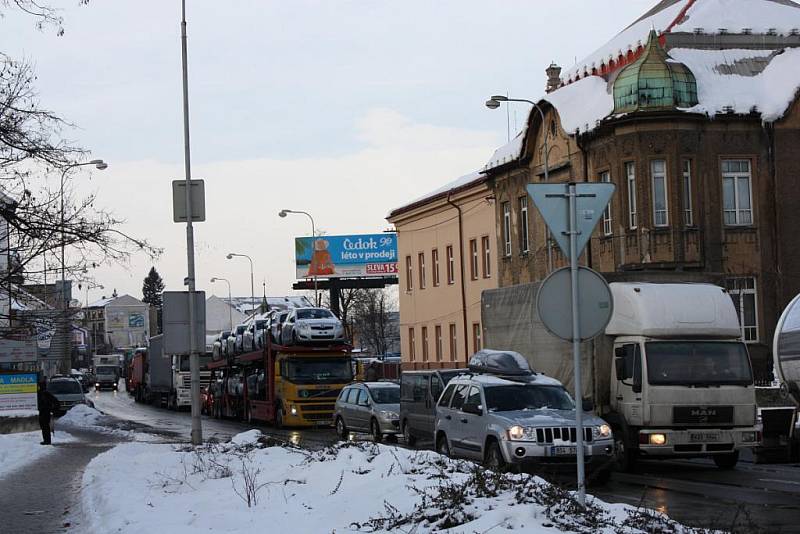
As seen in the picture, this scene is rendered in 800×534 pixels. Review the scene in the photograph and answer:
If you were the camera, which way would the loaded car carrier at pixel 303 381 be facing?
facing the viewer and to the right of the viewer

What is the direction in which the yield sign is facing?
away from the camera

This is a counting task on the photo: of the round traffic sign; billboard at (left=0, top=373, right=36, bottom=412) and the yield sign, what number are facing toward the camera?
1

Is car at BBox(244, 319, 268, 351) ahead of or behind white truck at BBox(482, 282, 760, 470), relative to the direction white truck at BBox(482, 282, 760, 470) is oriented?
behind

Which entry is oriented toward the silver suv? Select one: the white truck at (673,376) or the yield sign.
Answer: the yield sign

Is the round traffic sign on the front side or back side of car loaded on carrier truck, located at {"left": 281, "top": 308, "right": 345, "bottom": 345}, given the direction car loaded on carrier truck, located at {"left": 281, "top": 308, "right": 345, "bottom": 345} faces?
on the front side

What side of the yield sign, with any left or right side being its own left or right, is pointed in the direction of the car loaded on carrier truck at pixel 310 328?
front

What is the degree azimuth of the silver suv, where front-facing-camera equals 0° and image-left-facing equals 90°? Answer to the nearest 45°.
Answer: approximately 315°

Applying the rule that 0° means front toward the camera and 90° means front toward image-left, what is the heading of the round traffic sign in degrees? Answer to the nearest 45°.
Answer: approximately 180°

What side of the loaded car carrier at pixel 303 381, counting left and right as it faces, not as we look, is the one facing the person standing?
right

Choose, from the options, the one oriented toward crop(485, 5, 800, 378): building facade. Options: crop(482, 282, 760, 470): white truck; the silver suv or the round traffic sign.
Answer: the round traffic sign

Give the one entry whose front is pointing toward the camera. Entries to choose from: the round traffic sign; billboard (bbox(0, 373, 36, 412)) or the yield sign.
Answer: the billboard

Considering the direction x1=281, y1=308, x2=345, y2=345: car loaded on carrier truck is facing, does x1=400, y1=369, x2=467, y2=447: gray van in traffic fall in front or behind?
in front
